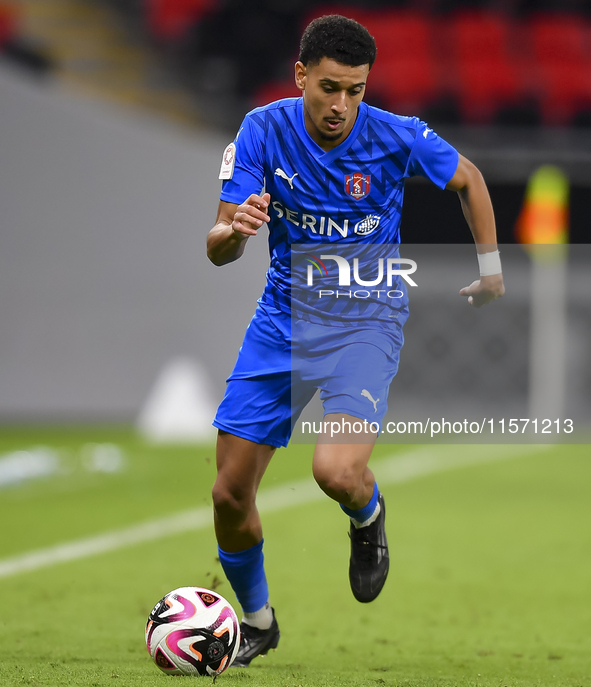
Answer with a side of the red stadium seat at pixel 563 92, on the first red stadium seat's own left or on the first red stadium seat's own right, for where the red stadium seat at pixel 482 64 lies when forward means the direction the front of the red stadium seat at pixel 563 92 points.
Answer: on the first red stadium seat's own right

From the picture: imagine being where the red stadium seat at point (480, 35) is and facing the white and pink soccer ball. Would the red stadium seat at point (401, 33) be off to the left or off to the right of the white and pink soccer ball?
right

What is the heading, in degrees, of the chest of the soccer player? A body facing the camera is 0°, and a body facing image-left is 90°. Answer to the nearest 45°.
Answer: approximately 0°

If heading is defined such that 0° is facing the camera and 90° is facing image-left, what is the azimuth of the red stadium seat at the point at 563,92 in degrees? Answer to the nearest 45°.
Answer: approximately 0°

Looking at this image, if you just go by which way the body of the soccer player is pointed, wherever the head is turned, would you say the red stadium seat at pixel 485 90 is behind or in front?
behind

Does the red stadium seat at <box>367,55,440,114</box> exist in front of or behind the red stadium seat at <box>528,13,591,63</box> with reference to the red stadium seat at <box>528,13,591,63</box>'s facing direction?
in front

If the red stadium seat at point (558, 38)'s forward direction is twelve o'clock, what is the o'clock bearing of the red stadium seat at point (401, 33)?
the red stadium seat at point (401, 33) is roughly at 2 o'clock from the red stadium seat at point (558, 38).

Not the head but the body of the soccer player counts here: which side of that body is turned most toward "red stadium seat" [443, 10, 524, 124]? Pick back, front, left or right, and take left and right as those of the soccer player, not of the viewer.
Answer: back

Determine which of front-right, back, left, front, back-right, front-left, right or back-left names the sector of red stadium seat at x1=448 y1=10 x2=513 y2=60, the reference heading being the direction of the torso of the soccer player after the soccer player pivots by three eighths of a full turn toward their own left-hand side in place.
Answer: front-left

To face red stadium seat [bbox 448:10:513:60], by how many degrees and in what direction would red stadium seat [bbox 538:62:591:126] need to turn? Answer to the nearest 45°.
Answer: approximately 135° to its right

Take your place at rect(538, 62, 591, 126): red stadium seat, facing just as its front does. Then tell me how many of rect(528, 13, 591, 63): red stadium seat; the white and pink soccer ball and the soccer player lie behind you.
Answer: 1

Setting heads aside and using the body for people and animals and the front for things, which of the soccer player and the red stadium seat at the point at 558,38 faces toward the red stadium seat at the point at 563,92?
the red stadium seat at the point at 558,38

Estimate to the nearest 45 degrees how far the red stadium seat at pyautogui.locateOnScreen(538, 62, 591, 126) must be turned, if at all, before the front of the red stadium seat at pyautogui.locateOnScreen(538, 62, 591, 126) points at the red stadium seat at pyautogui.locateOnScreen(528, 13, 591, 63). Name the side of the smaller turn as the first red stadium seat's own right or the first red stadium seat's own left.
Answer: approximately 180°

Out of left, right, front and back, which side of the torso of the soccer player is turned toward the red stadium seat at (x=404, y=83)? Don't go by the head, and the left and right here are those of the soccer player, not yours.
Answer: back
